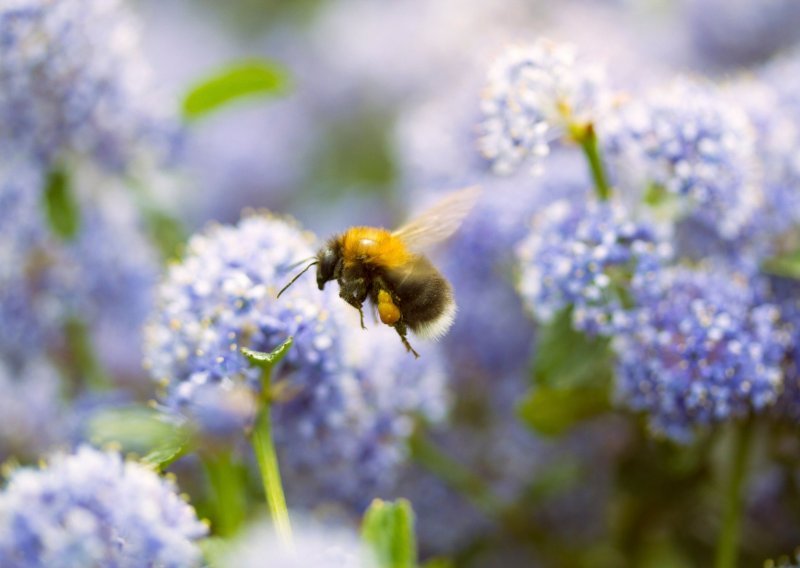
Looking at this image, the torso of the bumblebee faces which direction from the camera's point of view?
to the viewer's left

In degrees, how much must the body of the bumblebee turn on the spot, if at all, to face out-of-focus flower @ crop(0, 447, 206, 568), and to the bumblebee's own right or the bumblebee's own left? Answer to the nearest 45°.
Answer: approximately 45° to the bumblebee's own left

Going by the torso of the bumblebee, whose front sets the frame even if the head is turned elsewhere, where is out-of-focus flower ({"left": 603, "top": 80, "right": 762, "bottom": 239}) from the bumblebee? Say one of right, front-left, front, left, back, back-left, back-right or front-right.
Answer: back

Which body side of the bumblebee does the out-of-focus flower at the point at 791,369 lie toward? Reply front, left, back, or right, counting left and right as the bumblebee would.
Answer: back

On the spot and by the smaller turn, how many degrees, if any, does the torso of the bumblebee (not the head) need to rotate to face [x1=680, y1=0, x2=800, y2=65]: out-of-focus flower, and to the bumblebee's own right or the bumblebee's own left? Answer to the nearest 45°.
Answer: approximately 135° to the bumblebee's own right
